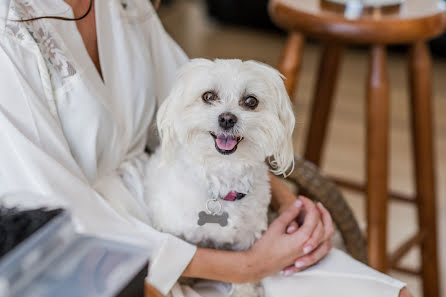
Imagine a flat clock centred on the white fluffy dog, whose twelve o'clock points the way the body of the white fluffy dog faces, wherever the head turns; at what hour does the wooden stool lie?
The wooden stool is roughly at 7 o'clock from the white fluffy dog.

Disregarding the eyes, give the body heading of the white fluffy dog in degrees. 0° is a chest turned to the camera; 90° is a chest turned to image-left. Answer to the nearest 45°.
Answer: approximately 0°
